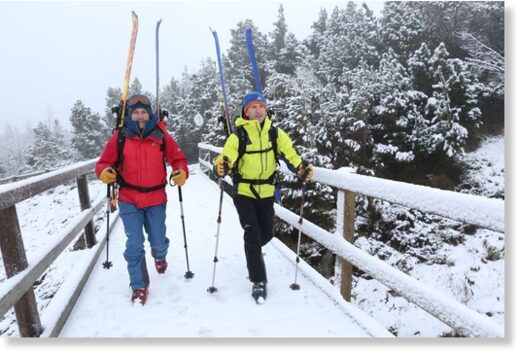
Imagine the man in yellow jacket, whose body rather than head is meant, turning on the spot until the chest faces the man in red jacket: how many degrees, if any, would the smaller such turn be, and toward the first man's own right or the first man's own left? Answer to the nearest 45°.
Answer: approximately 90° to the first man's own right

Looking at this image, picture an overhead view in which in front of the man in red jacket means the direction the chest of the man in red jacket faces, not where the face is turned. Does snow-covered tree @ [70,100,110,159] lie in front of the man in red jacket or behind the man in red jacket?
behind

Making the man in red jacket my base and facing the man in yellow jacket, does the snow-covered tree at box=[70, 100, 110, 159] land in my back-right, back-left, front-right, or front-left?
back-left

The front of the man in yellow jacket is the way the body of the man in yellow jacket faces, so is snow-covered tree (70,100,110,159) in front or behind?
behind

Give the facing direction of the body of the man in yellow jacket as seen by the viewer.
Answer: toward the camera

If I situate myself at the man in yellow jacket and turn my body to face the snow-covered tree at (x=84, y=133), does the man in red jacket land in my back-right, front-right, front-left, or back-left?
front-left

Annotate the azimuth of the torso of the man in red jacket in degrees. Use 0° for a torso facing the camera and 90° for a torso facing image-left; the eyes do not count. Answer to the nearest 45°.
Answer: approximately 0°

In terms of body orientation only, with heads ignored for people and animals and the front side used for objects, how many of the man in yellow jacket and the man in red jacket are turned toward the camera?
2

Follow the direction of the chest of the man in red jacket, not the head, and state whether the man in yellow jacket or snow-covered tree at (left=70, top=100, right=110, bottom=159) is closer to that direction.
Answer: the man in yellow jacket

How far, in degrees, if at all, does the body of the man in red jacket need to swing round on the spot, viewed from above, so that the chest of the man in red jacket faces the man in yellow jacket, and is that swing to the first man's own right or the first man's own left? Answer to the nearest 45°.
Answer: approximately 90° to the first man's own left
